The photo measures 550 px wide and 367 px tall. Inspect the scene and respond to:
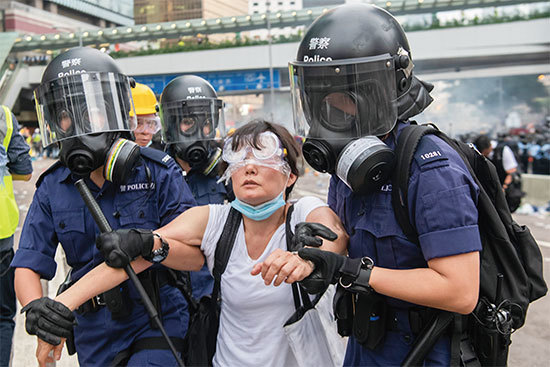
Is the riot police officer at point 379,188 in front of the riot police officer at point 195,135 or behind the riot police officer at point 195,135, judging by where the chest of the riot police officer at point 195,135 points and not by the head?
in front

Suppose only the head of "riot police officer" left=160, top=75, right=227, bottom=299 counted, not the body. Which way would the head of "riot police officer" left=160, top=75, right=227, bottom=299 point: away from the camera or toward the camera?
toward the camera

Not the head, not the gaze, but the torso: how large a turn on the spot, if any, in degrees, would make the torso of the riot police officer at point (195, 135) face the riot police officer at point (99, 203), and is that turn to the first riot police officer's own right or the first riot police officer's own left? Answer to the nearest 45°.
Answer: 0° — they already face them

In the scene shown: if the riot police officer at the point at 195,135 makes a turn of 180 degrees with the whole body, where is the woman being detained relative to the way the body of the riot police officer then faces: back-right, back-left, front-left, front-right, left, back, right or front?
back

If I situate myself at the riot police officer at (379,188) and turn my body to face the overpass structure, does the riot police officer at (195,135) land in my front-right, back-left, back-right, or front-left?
front-left

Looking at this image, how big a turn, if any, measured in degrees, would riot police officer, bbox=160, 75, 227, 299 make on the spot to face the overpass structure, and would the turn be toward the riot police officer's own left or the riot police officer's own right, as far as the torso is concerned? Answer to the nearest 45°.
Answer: approximately 180°

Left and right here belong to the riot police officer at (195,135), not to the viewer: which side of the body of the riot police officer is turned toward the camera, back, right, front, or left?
front

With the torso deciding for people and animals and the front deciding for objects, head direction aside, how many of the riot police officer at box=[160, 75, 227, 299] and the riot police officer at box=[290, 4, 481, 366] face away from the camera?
0

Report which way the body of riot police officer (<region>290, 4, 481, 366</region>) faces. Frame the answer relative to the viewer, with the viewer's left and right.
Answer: facing the viewer and to the left of the viewer

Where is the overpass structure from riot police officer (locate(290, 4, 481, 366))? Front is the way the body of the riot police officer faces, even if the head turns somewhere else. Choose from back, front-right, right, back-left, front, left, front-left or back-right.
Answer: back-right

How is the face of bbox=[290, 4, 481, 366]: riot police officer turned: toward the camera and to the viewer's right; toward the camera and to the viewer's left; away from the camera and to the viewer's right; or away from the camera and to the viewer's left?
toward the camera and to the viewer's left

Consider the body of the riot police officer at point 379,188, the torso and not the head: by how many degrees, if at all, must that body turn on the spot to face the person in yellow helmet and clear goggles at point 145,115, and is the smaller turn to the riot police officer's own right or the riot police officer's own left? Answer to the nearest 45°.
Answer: approximately 90° to the riot police officer's own right

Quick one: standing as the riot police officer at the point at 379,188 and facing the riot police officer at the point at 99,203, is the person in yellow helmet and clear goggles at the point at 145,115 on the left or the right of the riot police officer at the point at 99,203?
right
